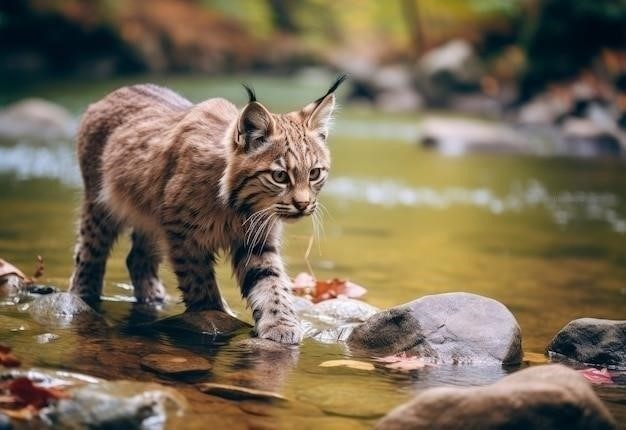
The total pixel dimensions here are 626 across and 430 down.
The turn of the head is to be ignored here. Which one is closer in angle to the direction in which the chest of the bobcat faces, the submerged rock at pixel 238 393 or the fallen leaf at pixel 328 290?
the submerged rock

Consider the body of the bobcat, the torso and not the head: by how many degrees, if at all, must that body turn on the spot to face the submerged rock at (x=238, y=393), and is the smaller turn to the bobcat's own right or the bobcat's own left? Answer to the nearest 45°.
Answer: approximately 45° to the bobcat's own right

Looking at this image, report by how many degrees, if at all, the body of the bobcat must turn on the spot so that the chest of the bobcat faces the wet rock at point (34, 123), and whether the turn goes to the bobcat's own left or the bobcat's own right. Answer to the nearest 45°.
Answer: approximately 135° to the bobcat's own left

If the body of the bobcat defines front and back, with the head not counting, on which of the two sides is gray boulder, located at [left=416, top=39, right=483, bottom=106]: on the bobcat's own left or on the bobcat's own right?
on the bobcat's own left

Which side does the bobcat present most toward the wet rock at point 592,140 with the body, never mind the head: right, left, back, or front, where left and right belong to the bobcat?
left

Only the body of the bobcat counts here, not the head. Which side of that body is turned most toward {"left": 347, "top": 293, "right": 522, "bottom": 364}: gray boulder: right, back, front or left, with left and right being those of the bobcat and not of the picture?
front

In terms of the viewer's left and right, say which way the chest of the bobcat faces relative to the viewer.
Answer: facing the viewer and to the right of the viewer

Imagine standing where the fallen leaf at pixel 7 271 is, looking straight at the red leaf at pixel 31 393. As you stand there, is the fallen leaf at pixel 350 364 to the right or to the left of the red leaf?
left

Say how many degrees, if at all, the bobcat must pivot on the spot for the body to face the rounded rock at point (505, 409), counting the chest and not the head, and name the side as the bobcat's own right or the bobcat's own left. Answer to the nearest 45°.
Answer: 0° — it already faces it

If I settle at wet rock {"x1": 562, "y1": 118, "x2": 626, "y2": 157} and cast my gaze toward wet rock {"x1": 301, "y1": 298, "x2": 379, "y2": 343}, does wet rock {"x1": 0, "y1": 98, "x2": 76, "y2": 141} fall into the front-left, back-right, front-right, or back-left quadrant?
front-right

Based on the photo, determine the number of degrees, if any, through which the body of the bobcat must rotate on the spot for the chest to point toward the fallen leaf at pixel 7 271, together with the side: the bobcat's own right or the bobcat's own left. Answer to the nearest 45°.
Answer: approximately 180°

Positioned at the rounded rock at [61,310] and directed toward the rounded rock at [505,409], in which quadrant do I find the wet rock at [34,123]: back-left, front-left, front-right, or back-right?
back-left
